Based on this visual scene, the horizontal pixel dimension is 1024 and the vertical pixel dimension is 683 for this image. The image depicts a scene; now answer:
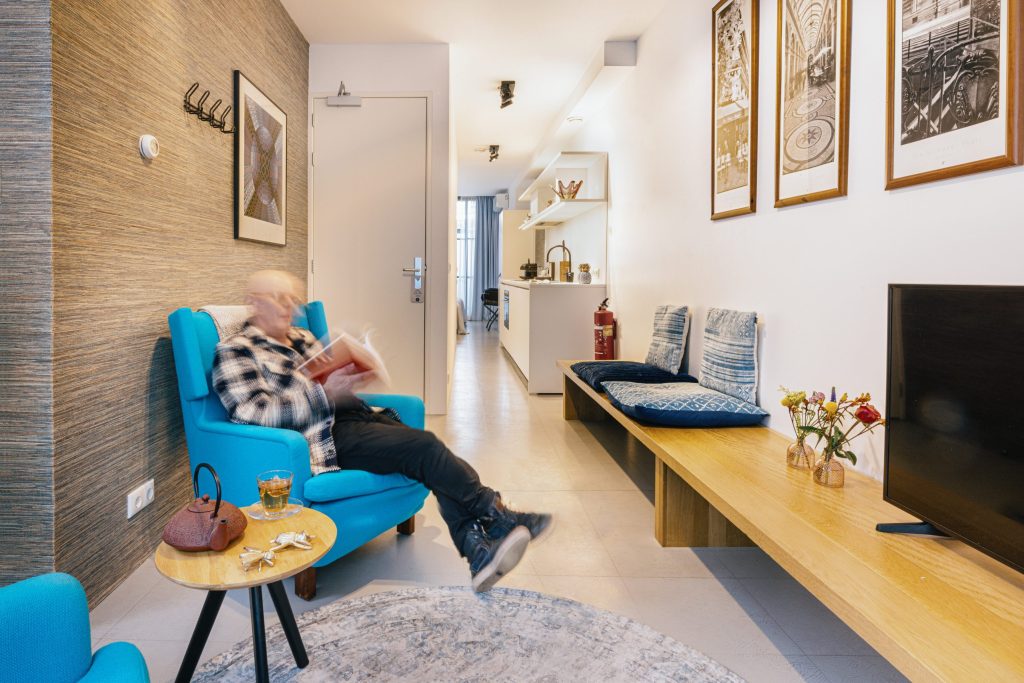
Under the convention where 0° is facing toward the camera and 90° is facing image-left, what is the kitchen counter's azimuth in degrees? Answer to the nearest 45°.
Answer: approximately 90°

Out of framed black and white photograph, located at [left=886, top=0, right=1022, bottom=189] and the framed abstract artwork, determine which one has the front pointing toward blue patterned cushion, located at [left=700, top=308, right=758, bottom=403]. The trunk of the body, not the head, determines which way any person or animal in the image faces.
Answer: the framed abstract artwork

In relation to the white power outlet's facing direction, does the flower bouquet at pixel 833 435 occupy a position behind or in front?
in front

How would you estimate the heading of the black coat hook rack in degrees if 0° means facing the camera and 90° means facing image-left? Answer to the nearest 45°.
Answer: approximately 315°

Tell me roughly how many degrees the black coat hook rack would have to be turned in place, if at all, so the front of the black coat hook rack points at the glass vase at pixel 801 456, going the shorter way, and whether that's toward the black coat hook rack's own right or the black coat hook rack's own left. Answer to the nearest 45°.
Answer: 0° — it already faces it

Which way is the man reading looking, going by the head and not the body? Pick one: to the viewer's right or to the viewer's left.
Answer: to the viewer's right

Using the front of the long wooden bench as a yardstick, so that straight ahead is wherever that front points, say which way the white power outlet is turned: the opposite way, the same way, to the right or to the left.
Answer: the opposite way

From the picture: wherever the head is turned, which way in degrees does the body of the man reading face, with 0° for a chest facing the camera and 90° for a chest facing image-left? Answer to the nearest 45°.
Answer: approximately 315°

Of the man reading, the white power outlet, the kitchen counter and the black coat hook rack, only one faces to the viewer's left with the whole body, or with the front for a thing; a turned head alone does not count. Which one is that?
the kitchen counter

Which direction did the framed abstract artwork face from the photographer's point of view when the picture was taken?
facing the viewer and to the right of the viewer

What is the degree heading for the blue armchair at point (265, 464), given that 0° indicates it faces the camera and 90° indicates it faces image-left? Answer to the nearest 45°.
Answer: approximately 315°
